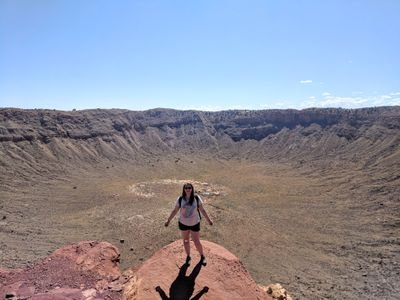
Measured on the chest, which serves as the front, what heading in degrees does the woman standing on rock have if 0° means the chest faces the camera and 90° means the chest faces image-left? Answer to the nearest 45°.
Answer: approximately 0°

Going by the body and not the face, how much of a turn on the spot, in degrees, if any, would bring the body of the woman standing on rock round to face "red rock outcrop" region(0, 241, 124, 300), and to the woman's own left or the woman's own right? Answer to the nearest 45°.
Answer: approximately 90° to the woman's own right
